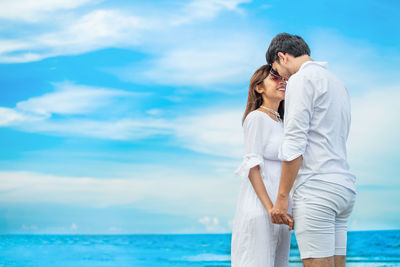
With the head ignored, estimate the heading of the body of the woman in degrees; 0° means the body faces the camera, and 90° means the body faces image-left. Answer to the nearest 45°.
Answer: approximately 315°

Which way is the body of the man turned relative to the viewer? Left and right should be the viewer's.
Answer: facing away from the viewer and to the left of the viewer

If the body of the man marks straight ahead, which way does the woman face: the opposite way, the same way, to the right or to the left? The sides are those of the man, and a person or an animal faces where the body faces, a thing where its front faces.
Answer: the opposite way

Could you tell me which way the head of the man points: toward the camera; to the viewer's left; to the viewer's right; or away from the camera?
to the viewer's left
